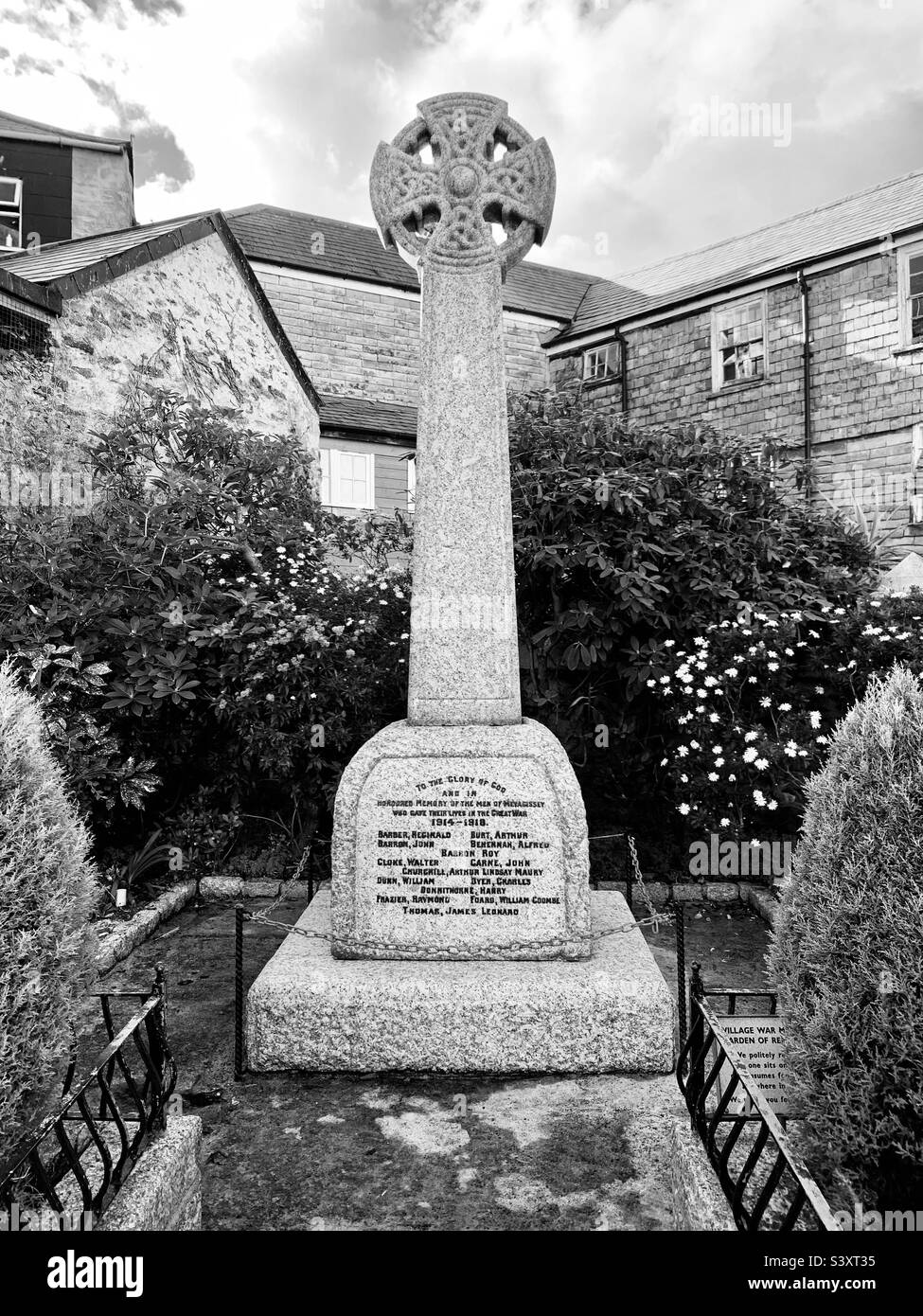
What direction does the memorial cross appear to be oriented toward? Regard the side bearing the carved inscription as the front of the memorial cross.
toward the camera

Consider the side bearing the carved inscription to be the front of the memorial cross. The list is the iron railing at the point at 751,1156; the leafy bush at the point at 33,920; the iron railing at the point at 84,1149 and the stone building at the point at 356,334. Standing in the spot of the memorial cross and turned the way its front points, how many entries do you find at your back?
1

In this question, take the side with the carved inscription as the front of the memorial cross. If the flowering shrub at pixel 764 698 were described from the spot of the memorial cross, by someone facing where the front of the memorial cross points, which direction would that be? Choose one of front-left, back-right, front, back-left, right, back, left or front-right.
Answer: back-left

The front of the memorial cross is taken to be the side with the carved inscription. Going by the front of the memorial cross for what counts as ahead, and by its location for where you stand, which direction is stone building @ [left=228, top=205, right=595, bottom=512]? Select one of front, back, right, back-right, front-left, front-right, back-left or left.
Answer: back

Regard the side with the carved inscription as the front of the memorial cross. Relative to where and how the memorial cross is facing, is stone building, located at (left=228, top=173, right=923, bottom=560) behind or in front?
behind

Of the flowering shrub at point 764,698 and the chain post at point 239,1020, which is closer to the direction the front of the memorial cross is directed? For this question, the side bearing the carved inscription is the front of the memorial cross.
the chain post

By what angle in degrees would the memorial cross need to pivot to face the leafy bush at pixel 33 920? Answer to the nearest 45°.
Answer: approximately 45° to its right

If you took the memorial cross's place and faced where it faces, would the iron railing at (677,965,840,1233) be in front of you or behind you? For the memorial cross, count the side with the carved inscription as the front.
in front

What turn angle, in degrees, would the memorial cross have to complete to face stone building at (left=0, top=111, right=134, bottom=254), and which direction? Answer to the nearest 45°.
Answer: approximately 135° to its right

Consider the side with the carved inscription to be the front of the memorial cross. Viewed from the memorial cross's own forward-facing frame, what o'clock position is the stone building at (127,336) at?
The stone building is roughly at 5 o'clock from the memorial cross.

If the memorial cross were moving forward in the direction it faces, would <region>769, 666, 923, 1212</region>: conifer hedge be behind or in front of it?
in front
